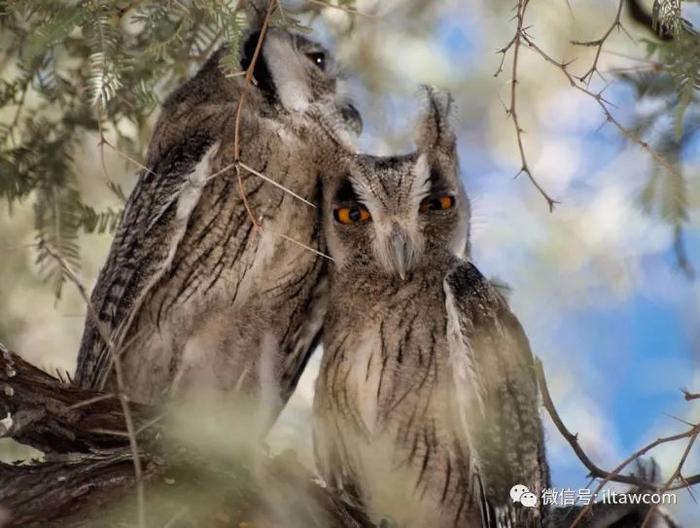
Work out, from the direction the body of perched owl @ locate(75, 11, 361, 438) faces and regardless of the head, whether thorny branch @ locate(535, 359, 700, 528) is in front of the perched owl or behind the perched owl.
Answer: in front

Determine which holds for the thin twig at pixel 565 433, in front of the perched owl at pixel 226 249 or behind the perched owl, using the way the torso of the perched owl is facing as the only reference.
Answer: in front
